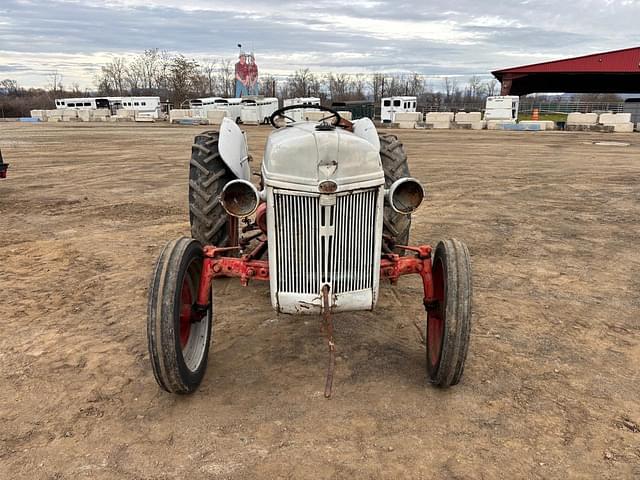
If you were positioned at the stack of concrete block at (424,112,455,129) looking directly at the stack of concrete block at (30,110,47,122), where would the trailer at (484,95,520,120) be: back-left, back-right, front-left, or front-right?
back-right

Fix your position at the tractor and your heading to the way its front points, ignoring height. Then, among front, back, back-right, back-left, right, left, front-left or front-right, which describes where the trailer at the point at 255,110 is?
back

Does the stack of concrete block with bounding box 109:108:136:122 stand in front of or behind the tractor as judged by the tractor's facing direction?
behind

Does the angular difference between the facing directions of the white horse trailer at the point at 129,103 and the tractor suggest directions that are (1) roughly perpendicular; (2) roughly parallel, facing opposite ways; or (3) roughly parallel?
roughly perpendicular

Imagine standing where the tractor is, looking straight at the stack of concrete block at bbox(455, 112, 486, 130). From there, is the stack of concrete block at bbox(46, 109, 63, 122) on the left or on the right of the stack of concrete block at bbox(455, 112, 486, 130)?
left

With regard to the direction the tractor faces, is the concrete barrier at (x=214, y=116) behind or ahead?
behind

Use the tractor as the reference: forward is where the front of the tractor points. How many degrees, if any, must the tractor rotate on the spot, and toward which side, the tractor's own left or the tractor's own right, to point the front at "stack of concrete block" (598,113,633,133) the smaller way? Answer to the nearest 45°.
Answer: approximately 135° to the tractor's own left
